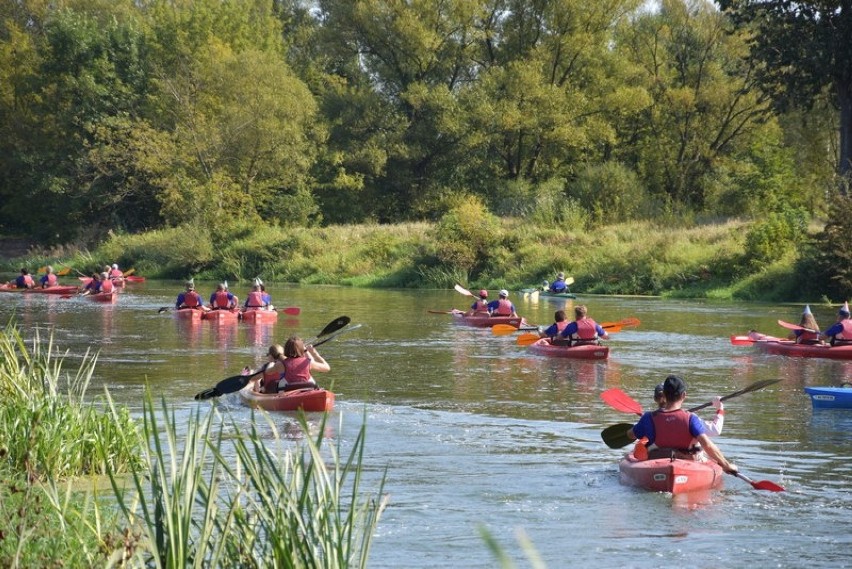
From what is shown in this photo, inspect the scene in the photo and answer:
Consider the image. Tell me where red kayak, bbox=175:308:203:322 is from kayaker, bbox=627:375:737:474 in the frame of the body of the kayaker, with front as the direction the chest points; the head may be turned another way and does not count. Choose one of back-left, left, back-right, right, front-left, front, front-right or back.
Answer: front-left

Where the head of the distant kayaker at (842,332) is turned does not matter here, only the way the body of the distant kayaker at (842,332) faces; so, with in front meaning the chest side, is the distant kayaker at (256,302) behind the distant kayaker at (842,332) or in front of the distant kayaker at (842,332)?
in front

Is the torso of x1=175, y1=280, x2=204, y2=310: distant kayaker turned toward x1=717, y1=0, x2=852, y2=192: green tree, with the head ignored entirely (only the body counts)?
no

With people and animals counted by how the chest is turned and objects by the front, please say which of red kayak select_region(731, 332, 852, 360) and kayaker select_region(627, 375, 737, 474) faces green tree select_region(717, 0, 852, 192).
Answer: the kayaker

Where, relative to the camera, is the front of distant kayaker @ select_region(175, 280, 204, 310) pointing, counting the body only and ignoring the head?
away from the camera

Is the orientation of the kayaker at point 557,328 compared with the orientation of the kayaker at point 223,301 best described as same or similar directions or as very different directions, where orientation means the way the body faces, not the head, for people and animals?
same or similar directions

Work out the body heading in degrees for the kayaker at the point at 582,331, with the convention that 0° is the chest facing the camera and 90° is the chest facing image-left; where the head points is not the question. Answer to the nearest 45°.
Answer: approximately 135°

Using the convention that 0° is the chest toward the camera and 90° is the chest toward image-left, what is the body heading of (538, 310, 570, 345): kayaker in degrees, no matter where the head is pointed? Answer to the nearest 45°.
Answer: approximately 135°

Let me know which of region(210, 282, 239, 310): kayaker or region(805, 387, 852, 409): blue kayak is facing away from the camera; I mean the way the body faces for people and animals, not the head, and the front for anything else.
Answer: the kayaker

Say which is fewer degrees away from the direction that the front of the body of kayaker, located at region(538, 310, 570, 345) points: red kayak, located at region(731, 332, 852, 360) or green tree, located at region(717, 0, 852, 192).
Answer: the green tree

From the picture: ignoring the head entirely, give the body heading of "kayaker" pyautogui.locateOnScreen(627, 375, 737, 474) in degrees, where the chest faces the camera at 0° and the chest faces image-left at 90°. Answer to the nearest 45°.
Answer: approximately 180°

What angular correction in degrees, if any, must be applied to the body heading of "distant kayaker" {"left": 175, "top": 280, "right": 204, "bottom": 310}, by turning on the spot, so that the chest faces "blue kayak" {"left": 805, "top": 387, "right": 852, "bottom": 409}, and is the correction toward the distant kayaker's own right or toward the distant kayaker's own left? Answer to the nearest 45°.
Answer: approximately 135° to the distant kayaker's own right

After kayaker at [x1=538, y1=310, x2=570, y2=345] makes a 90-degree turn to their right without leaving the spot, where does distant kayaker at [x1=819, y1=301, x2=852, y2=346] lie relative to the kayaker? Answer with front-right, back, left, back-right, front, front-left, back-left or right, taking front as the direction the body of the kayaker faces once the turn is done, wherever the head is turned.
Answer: front-right

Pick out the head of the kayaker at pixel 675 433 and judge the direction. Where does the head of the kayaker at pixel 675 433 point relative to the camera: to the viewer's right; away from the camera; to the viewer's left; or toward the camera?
away from the camera

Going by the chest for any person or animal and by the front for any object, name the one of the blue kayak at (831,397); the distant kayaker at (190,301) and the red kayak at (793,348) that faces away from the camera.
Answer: the distant kayaker
